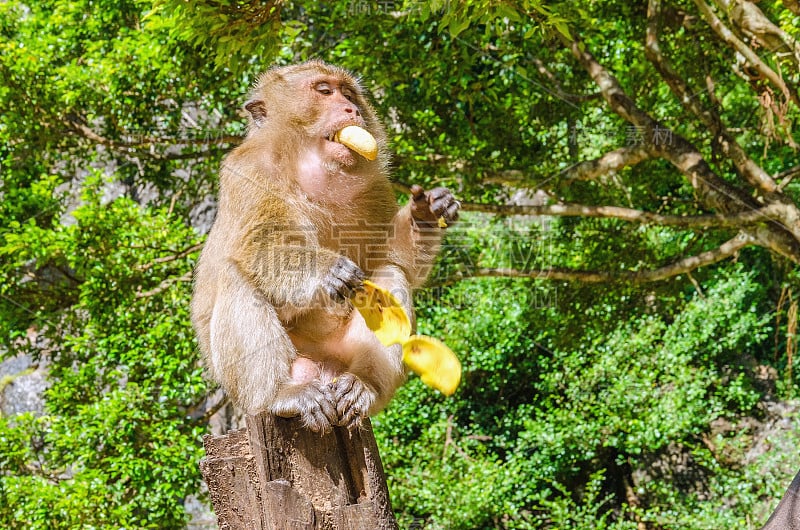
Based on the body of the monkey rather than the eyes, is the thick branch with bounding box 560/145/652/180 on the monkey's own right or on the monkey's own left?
on the monkey's own left

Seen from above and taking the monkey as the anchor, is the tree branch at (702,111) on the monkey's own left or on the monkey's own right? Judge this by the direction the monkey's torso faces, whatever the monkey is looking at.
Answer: on the monkey's own left

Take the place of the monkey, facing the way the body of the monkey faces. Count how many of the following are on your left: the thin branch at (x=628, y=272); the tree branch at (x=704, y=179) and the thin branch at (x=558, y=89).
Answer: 3

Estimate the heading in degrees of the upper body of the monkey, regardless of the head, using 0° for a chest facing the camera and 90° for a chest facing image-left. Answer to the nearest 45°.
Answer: approximately 315°

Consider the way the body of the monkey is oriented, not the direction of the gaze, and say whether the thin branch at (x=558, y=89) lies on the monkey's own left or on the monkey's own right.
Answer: on the monkey's own left
